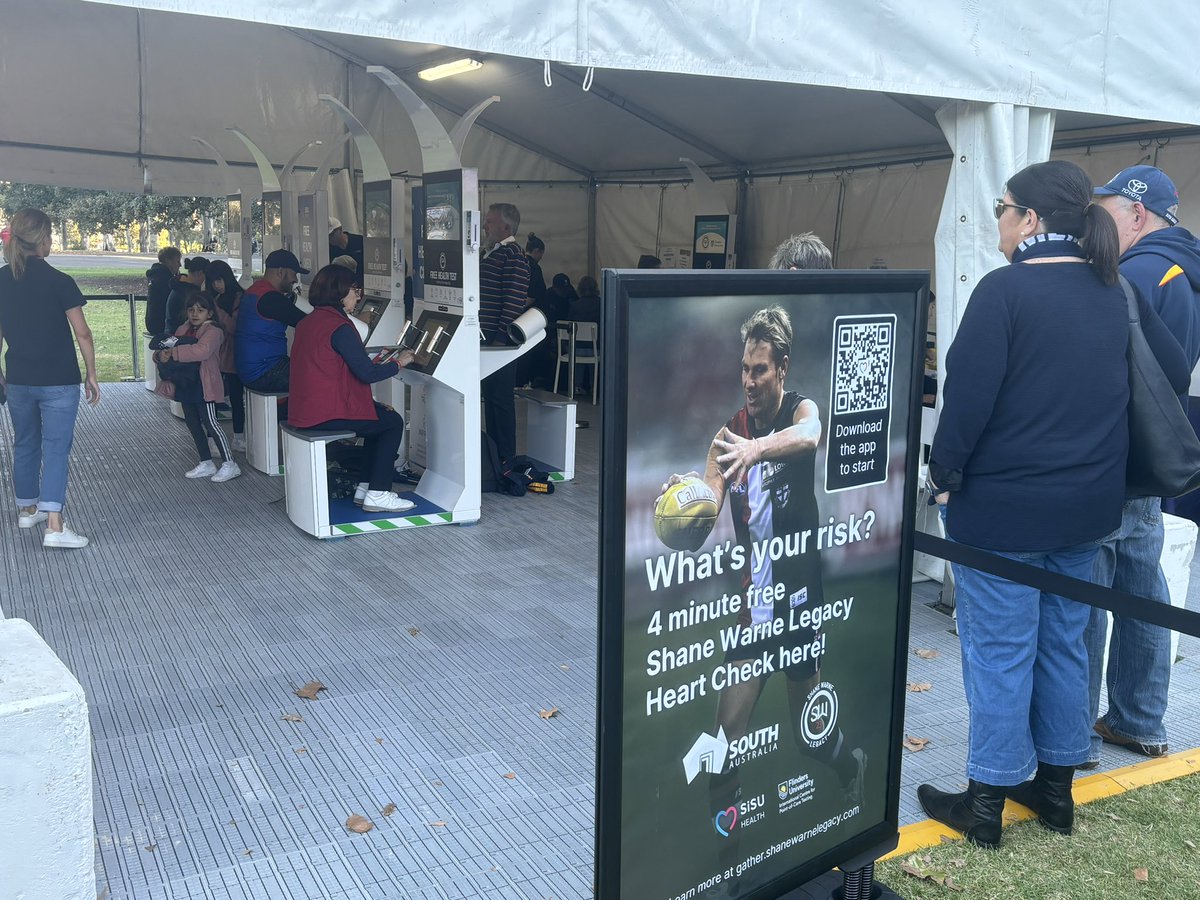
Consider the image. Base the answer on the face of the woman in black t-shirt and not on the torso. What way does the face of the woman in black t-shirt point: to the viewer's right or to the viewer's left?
to the viewer's right

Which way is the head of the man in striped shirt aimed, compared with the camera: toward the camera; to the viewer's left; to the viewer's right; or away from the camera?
to the viewer's left

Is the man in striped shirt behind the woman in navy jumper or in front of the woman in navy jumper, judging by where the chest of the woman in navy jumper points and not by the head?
in front

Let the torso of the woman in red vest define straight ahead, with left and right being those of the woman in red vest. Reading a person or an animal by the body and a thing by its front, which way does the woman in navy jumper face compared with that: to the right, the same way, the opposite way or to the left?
to the left

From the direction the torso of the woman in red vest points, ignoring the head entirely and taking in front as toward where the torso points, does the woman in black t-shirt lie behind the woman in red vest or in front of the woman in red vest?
behind

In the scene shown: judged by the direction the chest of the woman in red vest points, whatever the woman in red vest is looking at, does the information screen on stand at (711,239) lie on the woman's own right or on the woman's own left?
on the woman's own left

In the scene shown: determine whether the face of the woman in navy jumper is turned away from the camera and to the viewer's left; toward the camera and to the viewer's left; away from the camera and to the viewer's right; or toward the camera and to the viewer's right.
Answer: away from the camera and to the viewer's left

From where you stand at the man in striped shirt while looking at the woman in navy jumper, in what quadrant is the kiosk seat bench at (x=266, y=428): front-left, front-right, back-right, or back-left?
back-right

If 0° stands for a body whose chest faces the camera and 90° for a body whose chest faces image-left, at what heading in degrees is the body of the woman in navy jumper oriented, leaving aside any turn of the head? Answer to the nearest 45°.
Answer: approximately 135°

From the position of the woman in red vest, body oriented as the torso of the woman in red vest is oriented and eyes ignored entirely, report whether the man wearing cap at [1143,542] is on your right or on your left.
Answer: on your right

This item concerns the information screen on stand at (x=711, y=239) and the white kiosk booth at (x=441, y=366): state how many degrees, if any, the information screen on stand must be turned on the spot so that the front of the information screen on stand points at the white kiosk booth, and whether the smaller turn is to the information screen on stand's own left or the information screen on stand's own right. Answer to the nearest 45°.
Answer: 0° — it already faces it

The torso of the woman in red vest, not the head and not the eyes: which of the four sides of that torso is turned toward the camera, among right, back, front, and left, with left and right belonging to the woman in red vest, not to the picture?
right

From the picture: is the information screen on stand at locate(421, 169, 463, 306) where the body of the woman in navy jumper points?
yes

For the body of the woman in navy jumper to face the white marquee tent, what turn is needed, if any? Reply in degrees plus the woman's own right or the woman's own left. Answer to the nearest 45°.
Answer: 0° — they already face it
